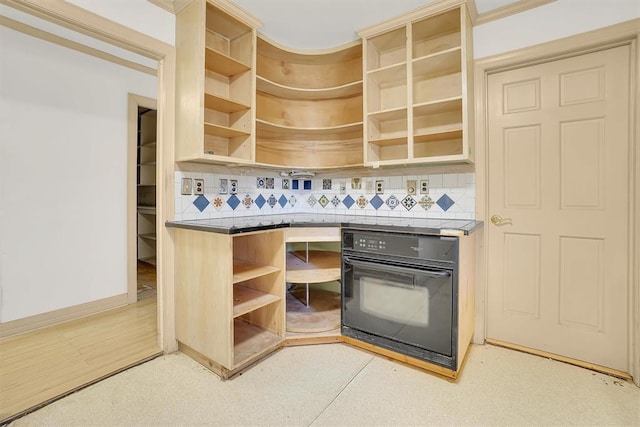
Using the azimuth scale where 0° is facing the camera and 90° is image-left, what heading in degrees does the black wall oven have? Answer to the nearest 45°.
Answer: approximately 45°

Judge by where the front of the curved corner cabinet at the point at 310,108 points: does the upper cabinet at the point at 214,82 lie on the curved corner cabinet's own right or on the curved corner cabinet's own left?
on the curved corner cabinet's own right

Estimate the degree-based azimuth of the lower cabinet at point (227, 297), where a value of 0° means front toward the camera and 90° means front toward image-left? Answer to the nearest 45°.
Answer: approximately 315°

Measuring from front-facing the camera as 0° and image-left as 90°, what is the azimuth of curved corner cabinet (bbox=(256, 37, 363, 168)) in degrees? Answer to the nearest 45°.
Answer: approximately 0°

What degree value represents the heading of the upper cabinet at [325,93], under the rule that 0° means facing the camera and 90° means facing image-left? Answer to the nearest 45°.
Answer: approximately 0°

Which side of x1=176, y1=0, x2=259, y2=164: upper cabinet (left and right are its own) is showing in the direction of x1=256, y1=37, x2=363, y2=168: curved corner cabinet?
left

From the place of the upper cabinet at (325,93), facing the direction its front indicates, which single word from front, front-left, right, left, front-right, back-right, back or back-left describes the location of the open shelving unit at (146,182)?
back-right

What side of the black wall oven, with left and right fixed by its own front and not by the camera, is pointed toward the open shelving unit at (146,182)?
right
